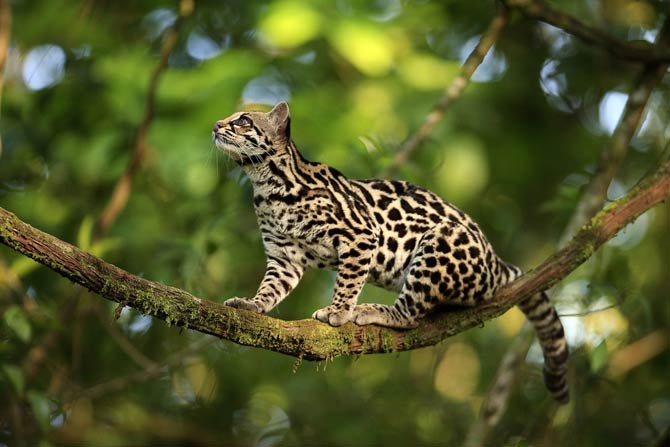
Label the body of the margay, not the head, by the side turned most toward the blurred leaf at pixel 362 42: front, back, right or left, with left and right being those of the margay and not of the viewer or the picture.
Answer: right

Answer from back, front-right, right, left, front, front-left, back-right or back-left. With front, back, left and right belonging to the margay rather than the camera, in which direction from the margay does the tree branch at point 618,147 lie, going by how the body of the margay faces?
back-right

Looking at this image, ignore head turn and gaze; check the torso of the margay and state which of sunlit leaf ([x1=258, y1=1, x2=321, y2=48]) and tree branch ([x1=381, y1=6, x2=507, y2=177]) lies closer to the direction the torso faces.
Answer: the sunlit leaf

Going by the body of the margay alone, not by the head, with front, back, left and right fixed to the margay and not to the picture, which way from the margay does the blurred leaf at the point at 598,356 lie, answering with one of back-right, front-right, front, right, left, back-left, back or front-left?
back

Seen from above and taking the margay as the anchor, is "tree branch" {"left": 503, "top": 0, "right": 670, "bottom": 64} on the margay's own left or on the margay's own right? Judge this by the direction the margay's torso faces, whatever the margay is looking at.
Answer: on the margay's own right

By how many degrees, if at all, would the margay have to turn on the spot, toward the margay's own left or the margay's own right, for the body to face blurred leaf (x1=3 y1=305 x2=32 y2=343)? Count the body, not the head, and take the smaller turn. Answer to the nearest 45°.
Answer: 0° — it already faces it

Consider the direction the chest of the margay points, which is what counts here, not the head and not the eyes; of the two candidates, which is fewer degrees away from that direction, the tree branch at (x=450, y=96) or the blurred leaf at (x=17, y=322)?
the blurred leaf

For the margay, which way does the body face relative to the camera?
to the viewer's left

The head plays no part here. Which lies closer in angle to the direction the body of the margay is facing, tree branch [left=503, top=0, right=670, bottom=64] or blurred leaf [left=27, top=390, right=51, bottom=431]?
the blurred leaf

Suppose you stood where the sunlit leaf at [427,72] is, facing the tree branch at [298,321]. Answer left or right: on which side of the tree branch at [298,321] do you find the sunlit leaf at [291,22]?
right
